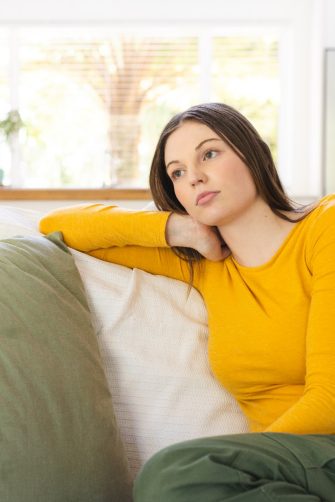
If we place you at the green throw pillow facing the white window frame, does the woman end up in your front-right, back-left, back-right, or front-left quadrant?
front-right

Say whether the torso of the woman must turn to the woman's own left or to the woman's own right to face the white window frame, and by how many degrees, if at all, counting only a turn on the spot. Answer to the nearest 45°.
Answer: approximately 135° to the woman's own right

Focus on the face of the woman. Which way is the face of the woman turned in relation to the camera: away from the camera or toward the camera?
toward the camera

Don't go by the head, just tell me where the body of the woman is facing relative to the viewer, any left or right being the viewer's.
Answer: facing the viewer and to the left of the viewer
